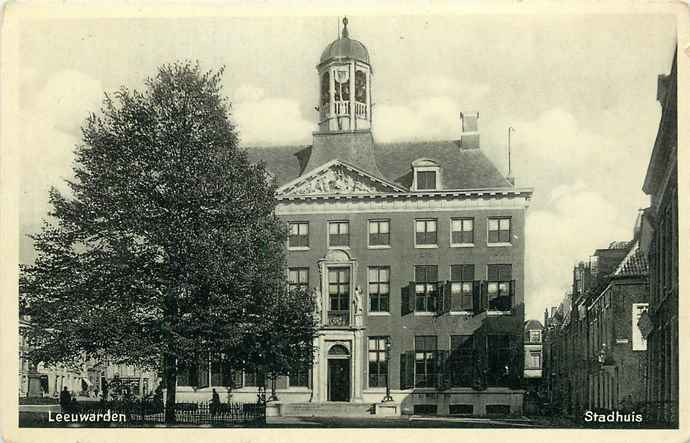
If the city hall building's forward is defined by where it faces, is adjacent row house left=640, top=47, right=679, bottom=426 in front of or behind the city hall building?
in front

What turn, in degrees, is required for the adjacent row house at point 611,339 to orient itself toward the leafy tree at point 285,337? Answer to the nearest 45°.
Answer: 0° — it already faces it

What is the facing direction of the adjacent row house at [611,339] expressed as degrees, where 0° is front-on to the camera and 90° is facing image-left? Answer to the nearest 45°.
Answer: approximately 90°

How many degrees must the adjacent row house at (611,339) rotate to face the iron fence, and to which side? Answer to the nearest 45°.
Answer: approximately 45° to its left

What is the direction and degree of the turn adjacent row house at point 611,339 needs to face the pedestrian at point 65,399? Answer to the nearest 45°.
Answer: approximately 45° to its left

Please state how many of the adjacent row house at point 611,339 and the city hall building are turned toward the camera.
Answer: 1

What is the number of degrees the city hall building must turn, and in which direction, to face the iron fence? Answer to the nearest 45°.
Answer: approximately 45° to its right

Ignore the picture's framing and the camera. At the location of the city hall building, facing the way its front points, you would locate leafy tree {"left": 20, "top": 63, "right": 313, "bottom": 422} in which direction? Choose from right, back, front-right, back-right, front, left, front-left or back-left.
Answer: front-right

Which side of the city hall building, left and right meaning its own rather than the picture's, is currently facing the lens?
front

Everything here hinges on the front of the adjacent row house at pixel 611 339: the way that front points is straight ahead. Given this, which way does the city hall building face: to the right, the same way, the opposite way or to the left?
to the left
